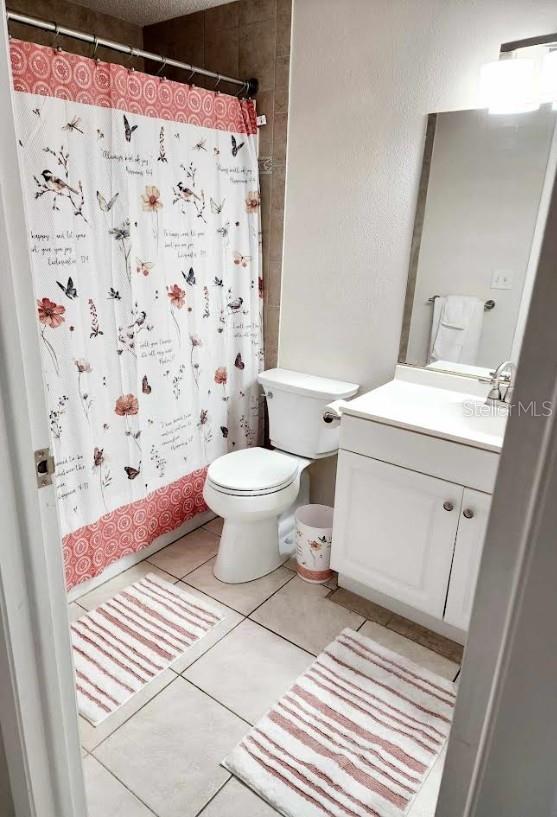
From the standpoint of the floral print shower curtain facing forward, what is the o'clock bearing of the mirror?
The mirror is roughly at 11 o'clock from the floral print shower curtain.

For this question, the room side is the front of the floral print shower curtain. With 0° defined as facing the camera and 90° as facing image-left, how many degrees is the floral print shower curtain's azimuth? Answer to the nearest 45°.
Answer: approximately 315°

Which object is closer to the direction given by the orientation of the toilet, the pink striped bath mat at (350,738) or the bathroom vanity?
the pink striped bath mat

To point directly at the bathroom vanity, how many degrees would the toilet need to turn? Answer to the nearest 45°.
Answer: approximately 90° to its left

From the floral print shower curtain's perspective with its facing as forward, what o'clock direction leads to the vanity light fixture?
The vanity light fixture is roughly at 11 o'clock from the floral print shower curtain.

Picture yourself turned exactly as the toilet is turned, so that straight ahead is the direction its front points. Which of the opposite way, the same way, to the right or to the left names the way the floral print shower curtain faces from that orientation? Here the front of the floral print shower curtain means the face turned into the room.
to the left

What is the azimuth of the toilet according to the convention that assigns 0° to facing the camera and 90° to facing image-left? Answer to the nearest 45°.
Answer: approximately 45°

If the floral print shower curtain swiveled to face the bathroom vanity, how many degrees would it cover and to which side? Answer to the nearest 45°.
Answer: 0° — it already faces it
